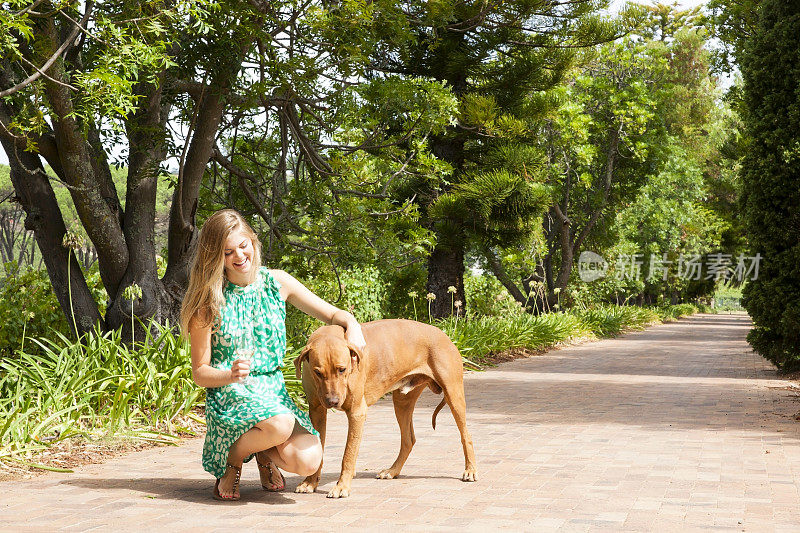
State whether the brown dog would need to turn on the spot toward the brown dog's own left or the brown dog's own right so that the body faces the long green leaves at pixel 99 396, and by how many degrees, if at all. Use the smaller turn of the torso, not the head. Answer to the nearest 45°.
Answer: approximately 90° to the brown dog's own right

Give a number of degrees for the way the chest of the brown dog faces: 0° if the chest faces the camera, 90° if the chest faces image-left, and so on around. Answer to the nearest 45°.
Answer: approximately 45°

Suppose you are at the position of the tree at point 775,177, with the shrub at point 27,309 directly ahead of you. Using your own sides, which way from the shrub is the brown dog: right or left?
left

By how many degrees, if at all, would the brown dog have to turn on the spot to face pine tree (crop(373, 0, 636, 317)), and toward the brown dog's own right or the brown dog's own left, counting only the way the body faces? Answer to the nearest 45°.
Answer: approximately 135° to the brown dog's own right

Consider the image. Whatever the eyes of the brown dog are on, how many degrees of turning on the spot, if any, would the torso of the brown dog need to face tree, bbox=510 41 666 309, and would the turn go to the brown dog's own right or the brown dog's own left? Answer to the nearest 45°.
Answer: approximately 135° to the brown dog's own right

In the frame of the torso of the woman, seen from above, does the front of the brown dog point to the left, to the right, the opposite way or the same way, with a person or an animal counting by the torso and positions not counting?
to the right

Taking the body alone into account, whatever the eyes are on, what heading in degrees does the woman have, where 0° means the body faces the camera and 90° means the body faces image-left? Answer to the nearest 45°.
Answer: approximately 315°

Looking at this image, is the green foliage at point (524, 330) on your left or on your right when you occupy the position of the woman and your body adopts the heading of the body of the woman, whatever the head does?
on your left

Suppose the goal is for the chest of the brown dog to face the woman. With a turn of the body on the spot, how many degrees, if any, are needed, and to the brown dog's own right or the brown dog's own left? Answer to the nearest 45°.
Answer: approximately 45° to the brown dog's own right

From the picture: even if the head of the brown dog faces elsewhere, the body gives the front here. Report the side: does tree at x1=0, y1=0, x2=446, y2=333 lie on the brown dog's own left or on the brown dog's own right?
on the brown dog's own right

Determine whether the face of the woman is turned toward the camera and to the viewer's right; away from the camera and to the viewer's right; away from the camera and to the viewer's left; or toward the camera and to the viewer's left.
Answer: toward the camera and to the viewer's right
